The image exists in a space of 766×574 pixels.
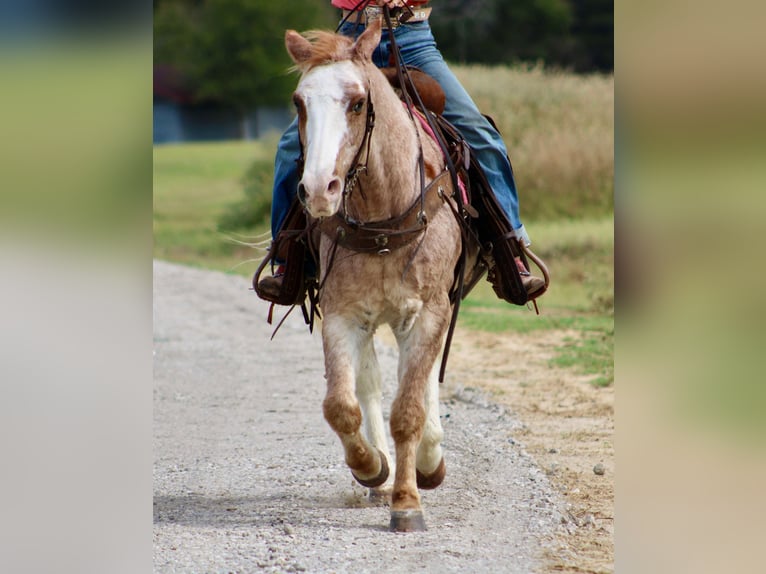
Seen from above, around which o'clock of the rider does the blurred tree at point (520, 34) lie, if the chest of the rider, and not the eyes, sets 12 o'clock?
The blurred tree is roughly at 6 o'clock from the rider.

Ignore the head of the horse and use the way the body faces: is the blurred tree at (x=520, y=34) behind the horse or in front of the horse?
behind

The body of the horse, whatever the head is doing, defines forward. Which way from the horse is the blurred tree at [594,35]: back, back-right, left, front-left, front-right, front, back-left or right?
back

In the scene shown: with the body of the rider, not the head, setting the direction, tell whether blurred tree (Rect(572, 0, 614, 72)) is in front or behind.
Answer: behind

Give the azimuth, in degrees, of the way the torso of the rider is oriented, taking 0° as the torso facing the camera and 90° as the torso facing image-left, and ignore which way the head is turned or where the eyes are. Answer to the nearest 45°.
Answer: approximately 0°

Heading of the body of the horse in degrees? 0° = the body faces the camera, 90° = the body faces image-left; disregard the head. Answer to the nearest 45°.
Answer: approximately 0°
